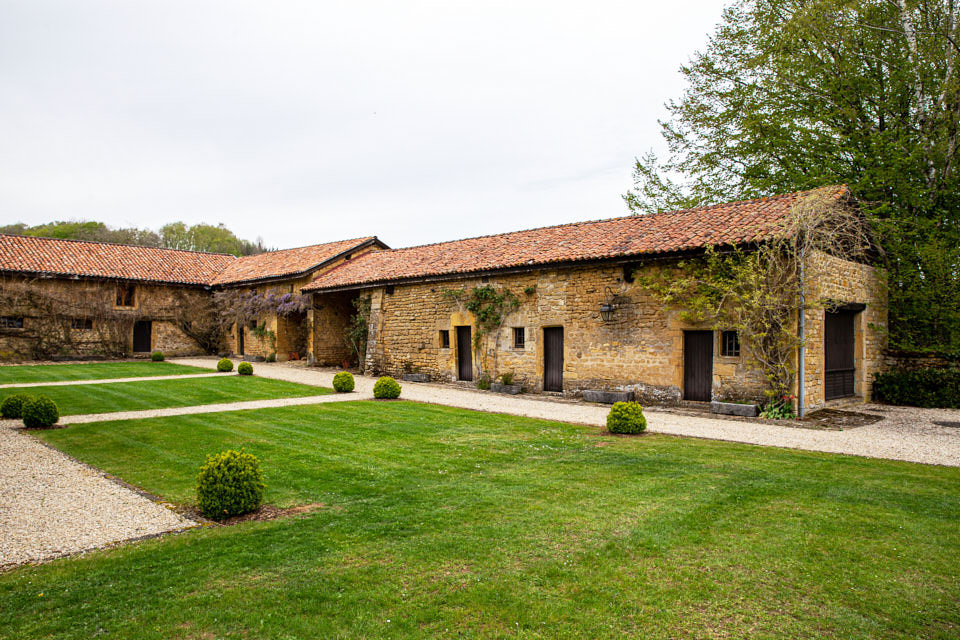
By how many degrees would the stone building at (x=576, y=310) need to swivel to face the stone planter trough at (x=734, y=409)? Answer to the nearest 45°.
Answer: approximately 90° to its left

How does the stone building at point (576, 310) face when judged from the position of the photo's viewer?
facing the viewer and to the left of the viewer

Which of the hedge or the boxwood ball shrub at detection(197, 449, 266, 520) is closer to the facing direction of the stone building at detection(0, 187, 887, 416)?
the boxwood ball shrub

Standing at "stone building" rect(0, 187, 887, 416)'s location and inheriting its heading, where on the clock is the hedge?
The hedge is roughly at 8 o'clock from the stone building.

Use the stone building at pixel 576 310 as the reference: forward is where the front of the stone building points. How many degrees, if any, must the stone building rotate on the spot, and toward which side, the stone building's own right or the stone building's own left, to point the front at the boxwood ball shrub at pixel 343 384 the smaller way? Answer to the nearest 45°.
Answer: approximately 45° to the stone building's own right

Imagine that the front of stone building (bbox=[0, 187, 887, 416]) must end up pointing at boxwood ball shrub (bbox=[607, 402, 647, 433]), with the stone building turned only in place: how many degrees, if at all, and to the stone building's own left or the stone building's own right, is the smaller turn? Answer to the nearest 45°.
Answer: approximately 45° to the stone building's own left
